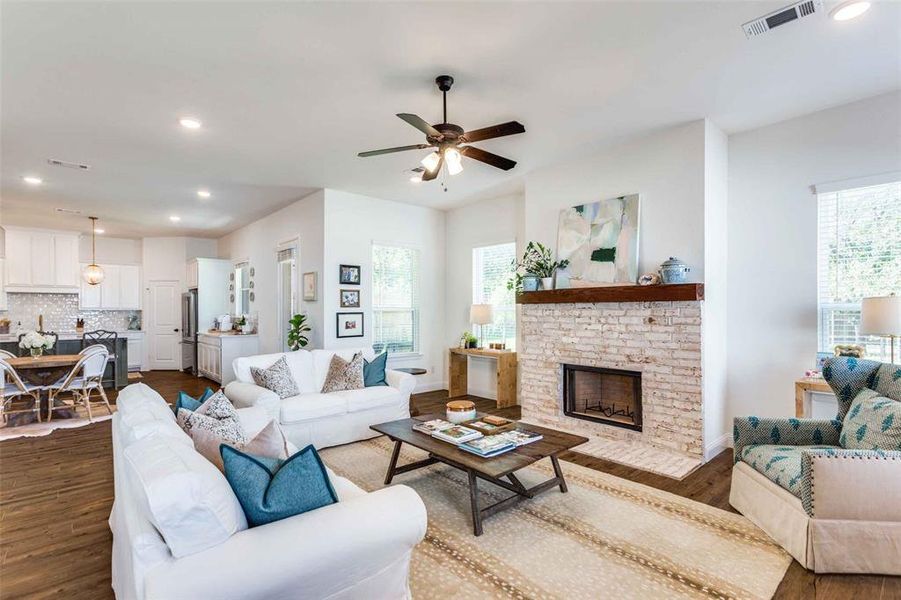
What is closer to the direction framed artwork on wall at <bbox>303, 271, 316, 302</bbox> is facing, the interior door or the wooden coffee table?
the wooden coffee table

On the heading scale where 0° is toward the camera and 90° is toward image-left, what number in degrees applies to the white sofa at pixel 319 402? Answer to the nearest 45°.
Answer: approximately 315°

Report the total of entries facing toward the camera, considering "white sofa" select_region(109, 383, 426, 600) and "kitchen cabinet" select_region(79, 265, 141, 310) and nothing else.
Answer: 1

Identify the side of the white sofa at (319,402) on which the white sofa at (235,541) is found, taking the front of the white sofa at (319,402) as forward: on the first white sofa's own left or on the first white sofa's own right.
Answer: on the first white sofa's own right

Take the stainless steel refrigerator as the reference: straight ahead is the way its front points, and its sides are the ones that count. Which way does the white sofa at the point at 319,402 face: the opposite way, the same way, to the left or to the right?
to the left

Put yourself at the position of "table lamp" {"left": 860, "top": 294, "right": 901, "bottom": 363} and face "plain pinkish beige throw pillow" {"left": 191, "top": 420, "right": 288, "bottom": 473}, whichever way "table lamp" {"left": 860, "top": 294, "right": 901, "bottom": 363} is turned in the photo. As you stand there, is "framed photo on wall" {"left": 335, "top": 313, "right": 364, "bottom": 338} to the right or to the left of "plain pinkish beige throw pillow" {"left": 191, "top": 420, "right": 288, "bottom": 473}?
right

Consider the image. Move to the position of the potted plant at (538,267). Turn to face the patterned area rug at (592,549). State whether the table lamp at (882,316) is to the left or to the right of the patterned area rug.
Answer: left

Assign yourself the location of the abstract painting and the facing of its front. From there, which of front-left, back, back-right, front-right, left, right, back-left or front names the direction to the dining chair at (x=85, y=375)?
front-right

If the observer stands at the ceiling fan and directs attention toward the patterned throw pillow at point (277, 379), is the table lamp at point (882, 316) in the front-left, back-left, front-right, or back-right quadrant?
back-right

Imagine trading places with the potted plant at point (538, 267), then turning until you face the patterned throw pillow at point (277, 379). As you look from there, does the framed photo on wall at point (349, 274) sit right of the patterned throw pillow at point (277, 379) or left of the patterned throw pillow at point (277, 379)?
right

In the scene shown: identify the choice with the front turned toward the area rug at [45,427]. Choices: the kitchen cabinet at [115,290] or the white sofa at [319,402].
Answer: the kitchen cabinet

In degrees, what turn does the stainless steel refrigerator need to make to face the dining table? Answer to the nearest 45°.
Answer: approximately 45° to its left
